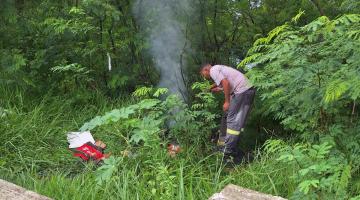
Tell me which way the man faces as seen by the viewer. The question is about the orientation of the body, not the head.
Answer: to the viewer's left

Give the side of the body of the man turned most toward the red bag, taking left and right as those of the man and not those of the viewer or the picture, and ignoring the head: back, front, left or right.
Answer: front
